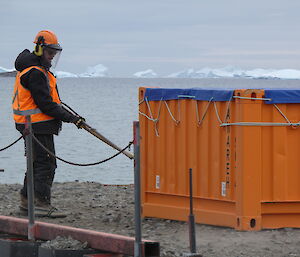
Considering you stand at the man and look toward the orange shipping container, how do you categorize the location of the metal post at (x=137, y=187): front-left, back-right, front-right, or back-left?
front-right

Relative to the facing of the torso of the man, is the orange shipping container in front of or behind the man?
in front

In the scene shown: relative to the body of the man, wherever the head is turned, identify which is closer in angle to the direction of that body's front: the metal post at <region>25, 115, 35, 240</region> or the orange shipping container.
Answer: the orange shipping container

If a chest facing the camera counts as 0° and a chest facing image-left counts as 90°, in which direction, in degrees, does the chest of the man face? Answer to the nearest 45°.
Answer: approximately 270°

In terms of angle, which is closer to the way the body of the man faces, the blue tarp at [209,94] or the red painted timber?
the blue tarp

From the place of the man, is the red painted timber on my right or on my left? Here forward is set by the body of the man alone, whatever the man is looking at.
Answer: on my right

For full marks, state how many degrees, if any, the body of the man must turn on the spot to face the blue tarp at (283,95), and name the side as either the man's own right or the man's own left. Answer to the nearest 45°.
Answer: approximately 45° to the man's own right

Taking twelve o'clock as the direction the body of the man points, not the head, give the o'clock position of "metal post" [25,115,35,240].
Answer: The metal post is roughly at 3 o'clock from the man.

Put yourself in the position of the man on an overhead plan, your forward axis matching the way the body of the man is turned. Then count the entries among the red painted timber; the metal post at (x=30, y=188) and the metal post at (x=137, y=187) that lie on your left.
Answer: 0

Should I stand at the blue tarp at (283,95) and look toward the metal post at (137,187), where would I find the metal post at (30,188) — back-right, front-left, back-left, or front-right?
front-right

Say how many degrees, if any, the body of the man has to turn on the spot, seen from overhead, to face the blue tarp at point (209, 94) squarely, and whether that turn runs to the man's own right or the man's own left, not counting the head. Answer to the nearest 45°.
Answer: approximately 45° to the man's own right
